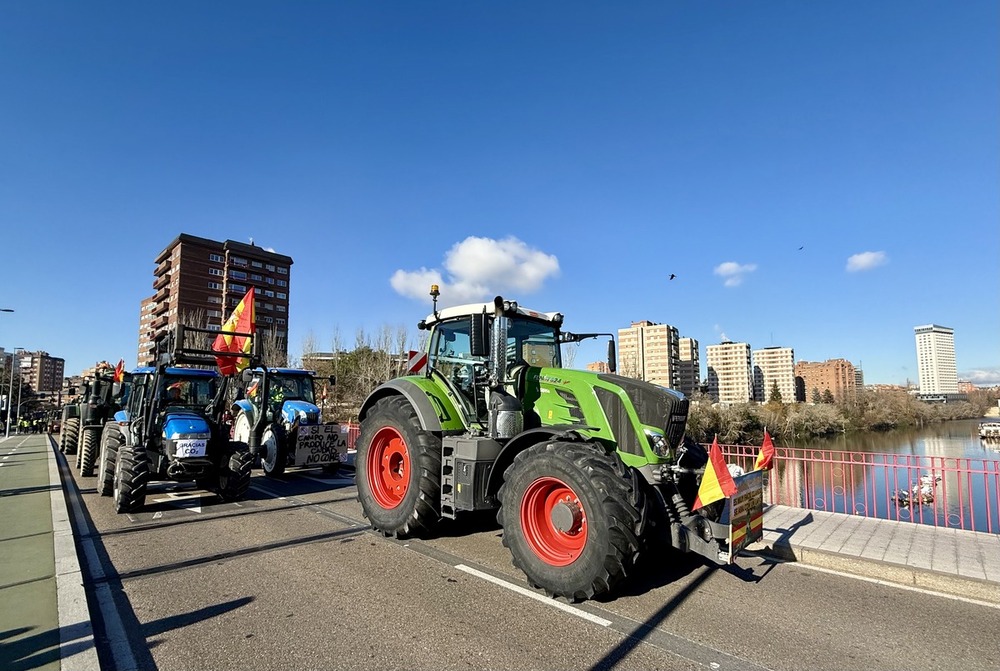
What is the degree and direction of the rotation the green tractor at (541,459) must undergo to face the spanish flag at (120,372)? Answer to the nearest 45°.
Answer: approximately 180°

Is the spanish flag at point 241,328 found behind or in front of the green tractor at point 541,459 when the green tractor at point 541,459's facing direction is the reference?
behind

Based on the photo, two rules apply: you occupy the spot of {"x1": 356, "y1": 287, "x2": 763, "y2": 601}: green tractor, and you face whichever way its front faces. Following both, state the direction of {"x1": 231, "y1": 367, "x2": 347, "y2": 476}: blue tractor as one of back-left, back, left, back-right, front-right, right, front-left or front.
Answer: back

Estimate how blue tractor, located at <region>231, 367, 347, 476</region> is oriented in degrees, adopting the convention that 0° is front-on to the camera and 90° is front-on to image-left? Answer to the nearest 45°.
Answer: approximately 315°

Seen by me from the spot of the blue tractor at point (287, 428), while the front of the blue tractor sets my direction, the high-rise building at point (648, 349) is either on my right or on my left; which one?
on my left

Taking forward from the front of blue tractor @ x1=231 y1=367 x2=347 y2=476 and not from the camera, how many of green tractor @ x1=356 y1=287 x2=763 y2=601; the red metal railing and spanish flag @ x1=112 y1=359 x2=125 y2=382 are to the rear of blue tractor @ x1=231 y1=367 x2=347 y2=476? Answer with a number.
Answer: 1

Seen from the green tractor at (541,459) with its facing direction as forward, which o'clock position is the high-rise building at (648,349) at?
The high-rise building is roughly at 8 o'clock from the green tractor.

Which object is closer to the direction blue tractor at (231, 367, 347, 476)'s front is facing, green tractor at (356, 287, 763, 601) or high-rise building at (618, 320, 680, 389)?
the green tractor

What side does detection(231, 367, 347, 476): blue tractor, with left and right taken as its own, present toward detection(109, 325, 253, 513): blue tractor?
right

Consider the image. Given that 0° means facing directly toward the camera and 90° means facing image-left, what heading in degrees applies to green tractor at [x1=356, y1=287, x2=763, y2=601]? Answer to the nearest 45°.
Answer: approximately 315°
